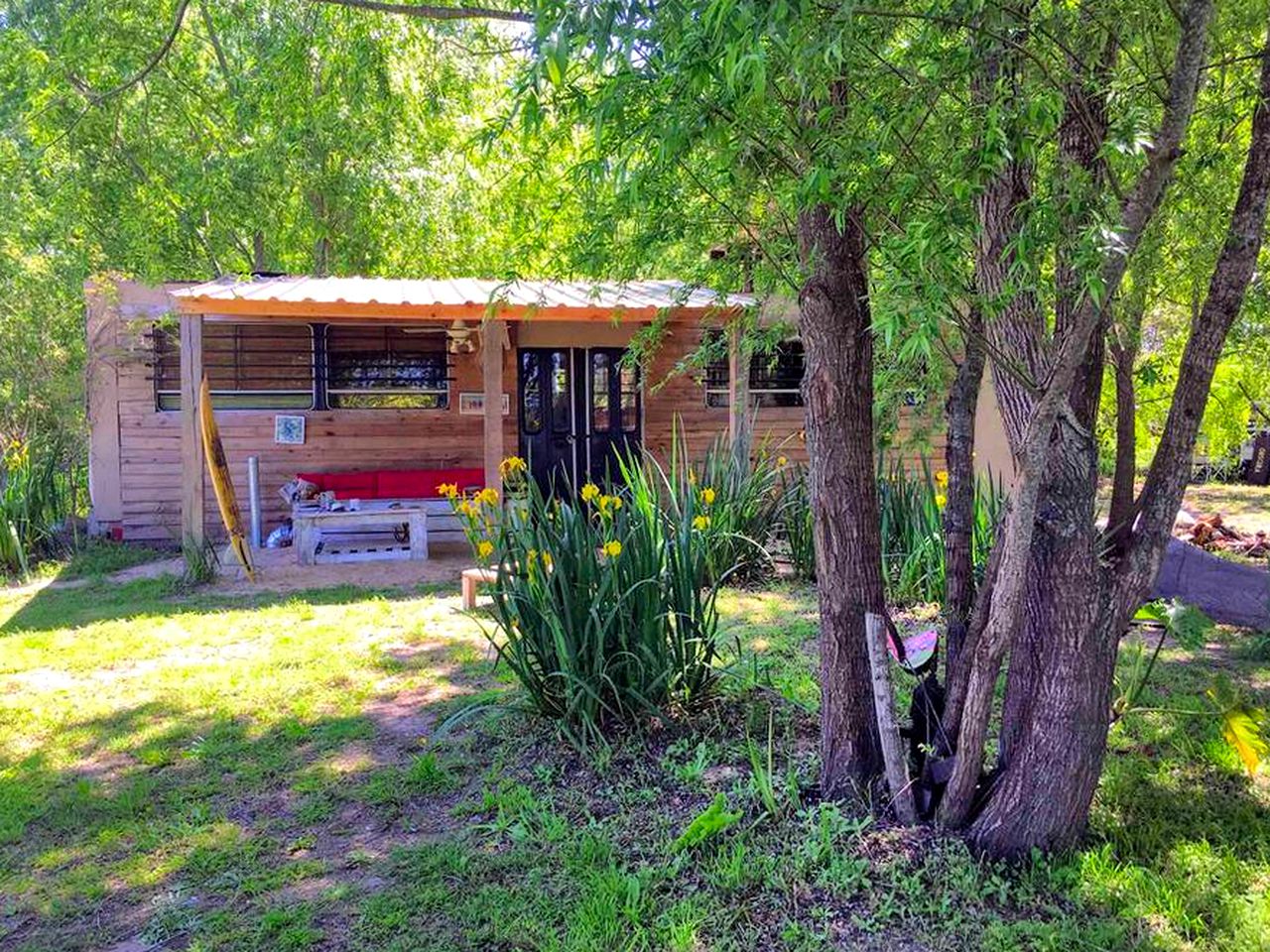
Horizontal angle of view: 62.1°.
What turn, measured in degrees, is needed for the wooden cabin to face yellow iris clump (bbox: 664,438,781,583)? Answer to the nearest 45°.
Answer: approximately 45° to its left

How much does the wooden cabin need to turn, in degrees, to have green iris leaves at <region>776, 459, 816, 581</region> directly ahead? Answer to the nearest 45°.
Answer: approximately 45° to its left

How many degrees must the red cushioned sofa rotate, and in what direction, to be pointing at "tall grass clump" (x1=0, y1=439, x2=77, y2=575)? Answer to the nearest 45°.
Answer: approximately 90° to its right

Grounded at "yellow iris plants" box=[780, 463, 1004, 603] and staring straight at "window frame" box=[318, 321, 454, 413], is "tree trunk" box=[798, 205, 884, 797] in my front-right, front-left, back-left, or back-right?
back-left

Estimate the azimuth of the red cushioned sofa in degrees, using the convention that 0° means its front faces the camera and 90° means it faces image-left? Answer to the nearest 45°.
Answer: approximately 0°

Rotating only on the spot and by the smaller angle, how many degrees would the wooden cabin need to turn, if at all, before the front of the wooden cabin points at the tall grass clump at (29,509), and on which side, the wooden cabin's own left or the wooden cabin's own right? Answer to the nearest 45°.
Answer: approximately 90° to the wooden cabin's own right
